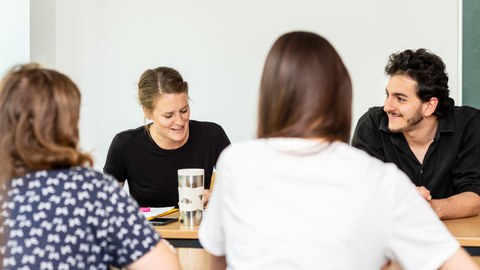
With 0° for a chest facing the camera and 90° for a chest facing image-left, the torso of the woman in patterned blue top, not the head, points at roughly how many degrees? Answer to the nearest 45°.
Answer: approximately 180°

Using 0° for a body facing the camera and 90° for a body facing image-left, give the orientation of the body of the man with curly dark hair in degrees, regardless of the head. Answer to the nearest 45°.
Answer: approximately 45°

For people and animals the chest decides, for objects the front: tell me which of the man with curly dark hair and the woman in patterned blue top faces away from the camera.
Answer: the woman in patterned blue top

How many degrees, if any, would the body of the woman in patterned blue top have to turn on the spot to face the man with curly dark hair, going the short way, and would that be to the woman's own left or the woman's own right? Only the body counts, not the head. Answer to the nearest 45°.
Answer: approximately 45° to the woman's own right
